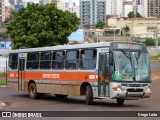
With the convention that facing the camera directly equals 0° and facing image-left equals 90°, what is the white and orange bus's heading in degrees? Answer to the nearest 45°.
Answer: approximately 315°
